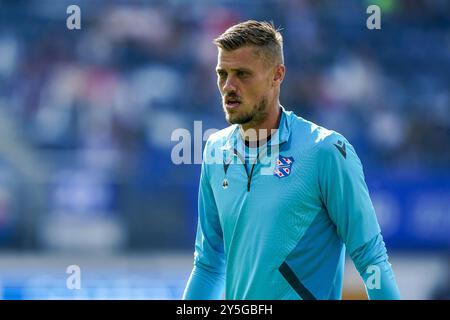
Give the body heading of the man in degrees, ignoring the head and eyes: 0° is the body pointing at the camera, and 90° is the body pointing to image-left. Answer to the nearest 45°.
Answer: approximately 45°
